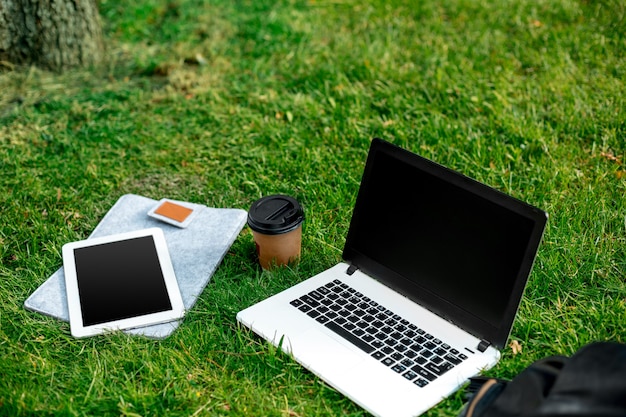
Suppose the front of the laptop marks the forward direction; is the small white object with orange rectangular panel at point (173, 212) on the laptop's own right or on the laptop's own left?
on the laptop's own right

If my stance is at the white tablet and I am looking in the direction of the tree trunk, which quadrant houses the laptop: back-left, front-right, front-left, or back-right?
back-right

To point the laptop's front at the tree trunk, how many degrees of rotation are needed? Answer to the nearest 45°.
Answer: approximately 90° to its right

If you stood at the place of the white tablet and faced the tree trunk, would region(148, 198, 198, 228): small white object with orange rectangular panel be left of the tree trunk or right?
right

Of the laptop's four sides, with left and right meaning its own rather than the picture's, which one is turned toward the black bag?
left

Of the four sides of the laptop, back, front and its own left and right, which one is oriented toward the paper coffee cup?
right

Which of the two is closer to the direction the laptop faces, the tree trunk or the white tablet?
the white tablet

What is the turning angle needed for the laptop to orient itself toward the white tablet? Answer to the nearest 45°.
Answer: approximately 45° to its right

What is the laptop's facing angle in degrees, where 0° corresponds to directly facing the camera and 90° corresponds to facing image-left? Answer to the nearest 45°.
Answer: approximately 45°
